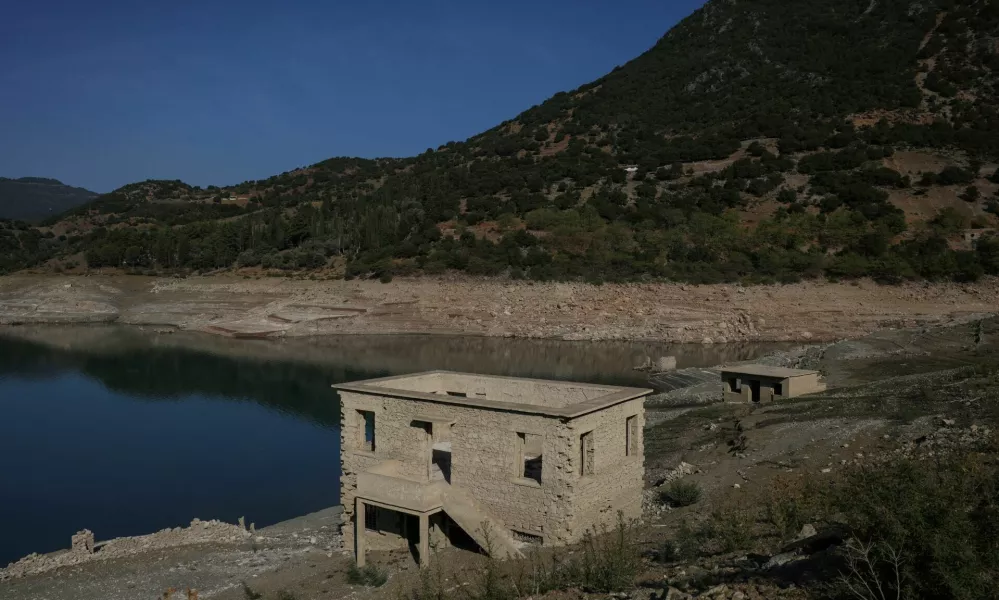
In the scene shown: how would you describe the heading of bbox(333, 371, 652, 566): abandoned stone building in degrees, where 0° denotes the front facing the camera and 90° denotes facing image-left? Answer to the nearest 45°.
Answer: approximately 45°

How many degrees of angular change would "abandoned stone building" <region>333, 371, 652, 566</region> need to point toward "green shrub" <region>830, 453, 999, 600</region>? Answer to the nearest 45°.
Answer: approximately 90° to its left

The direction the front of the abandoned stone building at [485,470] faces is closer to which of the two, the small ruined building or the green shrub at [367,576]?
the green shrub

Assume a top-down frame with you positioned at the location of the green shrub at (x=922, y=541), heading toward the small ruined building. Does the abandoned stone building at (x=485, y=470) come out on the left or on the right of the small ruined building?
left

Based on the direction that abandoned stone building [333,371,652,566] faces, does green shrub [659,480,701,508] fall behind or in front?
behind

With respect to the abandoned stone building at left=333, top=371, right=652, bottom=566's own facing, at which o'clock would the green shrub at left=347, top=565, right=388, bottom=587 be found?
The green shrub is roughly at 1 o'clock from the abandoned stone building.

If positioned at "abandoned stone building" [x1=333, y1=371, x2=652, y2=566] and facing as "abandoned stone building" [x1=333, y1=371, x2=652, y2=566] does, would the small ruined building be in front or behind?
behind
